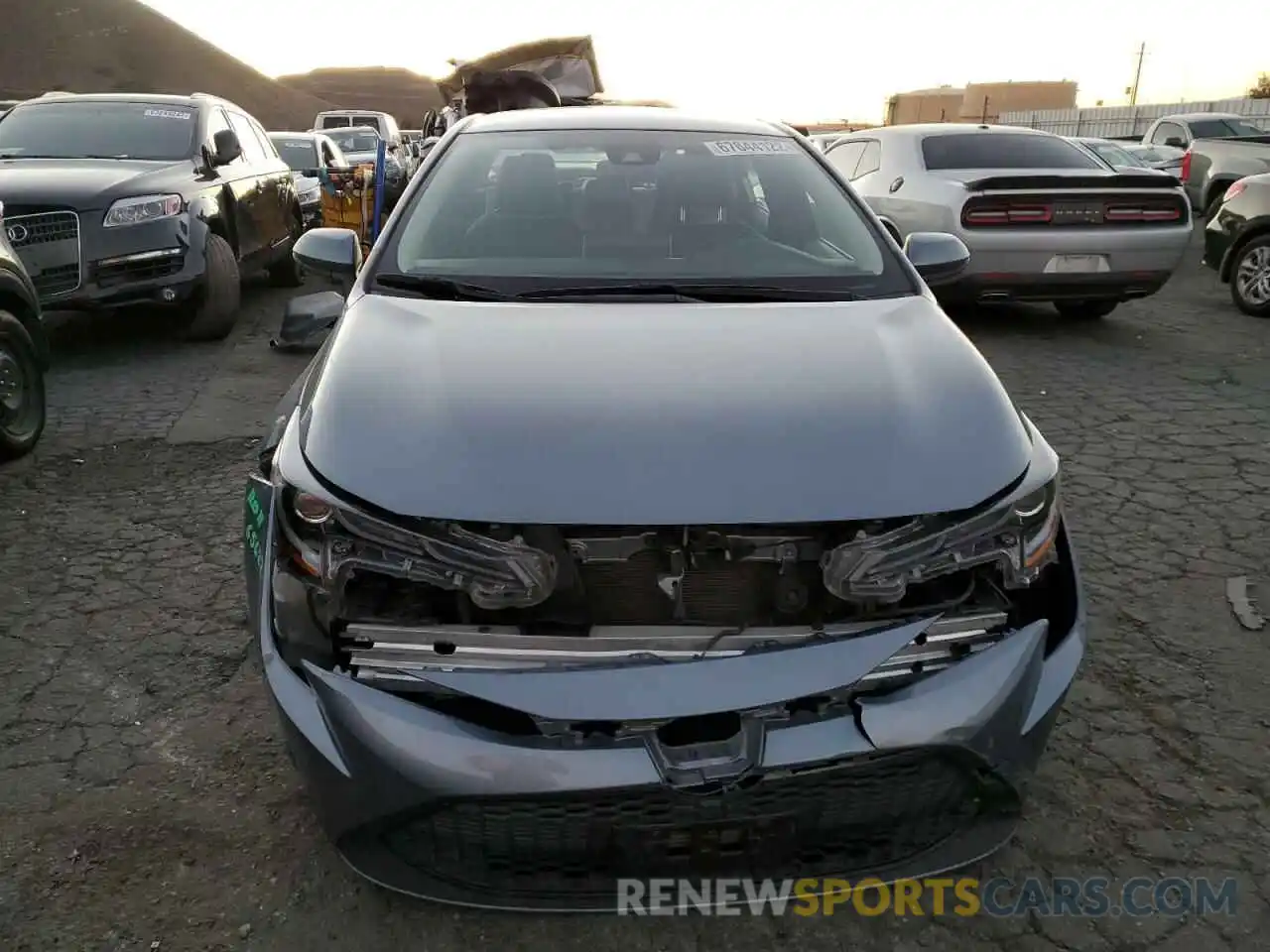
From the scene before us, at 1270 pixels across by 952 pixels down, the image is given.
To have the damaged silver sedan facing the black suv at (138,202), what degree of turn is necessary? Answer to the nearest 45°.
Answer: approximately 135° to its right

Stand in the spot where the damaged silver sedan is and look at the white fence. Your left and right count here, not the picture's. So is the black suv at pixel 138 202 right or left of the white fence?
left

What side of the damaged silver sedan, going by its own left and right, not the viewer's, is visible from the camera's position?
front

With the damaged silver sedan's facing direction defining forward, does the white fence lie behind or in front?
behind

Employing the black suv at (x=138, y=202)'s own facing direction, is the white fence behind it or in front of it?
behind

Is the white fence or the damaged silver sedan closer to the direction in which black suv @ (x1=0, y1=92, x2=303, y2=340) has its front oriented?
the damaged silver sedan

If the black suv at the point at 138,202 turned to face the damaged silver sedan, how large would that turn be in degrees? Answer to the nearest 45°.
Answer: approximately 45° to its left

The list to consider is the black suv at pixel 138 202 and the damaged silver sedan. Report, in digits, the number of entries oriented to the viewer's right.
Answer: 0
